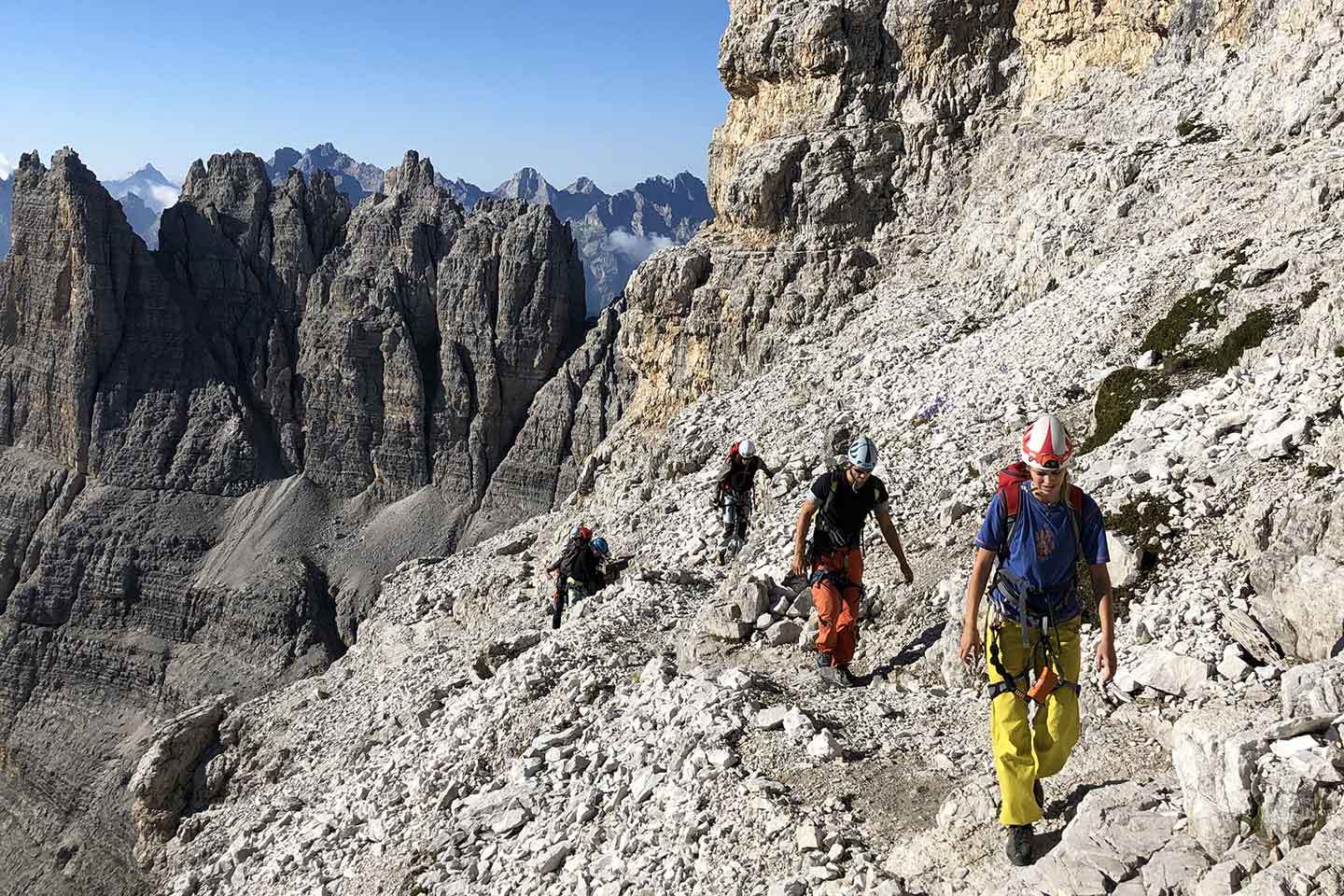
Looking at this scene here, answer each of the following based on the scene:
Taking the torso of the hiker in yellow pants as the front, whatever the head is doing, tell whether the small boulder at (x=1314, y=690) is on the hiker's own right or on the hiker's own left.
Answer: on the hiker's own left

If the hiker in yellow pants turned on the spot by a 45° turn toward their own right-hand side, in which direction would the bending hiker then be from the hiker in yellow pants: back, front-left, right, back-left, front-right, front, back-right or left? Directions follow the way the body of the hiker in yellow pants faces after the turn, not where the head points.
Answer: right

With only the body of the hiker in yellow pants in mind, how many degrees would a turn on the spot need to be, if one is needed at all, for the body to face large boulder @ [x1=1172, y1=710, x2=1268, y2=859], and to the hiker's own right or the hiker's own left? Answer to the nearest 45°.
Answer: approximately 45° to the hiker's own left

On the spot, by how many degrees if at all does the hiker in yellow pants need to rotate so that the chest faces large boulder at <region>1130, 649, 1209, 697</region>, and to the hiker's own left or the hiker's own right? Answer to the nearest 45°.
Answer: approximately 135° to the hiker's own left

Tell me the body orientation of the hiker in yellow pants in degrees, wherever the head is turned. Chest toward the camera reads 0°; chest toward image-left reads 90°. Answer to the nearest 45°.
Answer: approximately 0°

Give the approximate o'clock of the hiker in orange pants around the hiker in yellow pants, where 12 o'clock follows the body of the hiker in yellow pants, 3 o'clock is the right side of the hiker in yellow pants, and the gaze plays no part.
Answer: The hiker in orange pants is roughly at 5 o'clock from the hiker in yellow pants.
